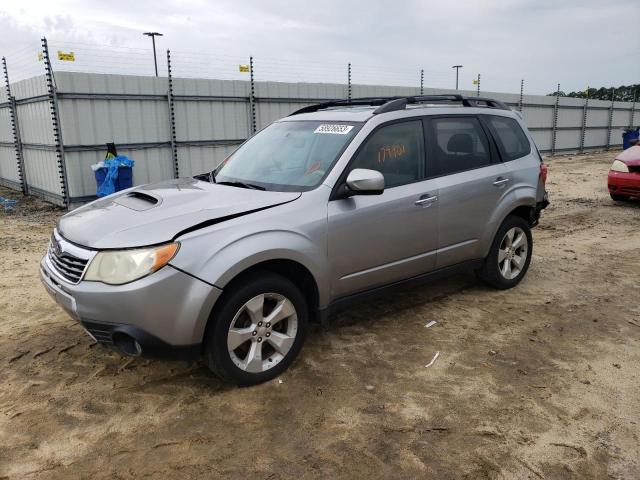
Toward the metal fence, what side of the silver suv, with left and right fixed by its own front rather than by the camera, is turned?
right

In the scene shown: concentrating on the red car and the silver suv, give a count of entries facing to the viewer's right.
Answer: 0

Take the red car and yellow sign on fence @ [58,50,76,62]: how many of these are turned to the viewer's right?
0

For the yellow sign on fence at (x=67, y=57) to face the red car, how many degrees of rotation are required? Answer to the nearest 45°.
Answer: approximately 45° to its left

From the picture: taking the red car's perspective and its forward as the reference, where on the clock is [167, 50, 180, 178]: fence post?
The fence post is roughly at 1 o'clock from the red car.

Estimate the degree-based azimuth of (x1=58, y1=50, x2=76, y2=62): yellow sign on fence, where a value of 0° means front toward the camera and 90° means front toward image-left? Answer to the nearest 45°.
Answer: approximately 0°

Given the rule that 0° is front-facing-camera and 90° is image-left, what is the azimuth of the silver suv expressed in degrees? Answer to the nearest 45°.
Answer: approximately 45°

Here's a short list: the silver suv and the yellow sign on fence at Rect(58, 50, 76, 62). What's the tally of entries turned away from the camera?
0

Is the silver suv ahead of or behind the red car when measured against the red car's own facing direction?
ahead

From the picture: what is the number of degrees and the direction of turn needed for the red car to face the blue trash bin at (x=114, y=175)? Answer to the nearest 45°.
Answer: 0° — it already faces it

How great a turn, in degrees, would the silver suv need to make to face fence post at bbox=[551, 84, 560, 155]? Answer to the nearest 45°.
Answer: approximately 180°
